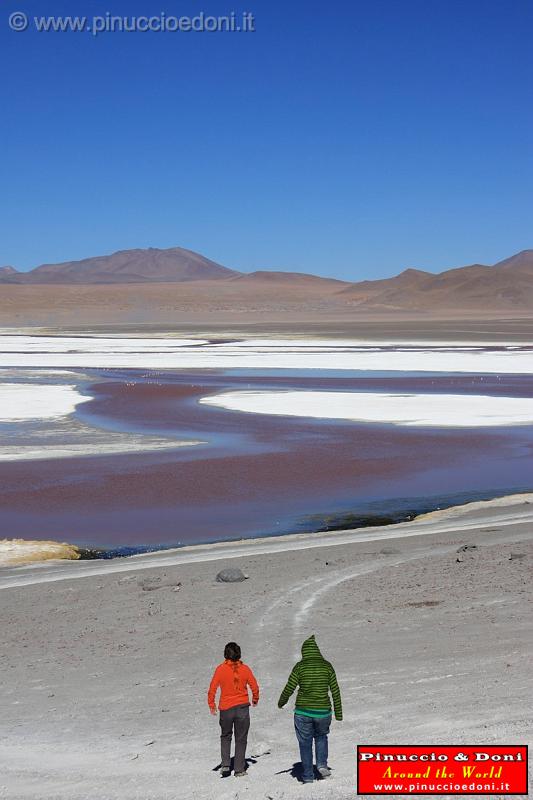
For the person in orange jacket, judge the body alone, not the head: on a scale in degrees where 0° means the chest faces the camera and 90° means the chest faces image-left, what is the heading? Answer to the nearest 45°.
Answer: approximately 180°

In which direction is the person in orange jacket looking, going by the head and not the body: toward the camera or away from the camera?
away from the camera

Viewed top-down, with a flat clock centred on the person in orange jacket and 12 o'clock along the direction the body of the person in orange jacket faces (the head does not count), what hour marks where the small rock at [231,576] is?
The small rock is roughly at 12 o'clock from the person in orange jacket.

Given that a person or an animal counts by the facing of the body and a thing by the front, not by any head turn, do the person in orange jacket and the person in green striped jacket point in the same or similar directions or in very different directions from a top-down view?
same or similar directions

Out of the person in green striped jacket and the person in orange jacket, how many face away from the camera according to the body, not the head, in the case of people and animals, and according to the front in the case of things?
2

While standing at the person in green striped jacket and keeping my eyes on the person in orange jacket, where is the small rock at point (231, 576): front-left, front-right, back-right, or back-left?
front-right

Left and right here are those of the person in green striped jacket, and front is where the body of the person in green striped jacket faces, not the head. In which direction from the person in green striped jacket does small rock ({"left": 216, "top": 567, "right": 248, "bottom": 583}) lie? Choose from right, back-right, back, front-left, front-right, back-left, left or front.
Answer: front

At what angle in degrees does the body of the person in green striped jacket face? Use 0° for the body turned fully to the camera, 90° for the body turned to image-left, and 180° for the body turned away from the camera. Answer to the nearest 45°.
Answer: approximately 180°

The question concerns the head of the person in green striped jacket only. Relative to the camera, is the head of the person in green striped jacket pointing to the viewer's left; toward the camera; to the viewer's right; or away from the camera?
away from the camera
